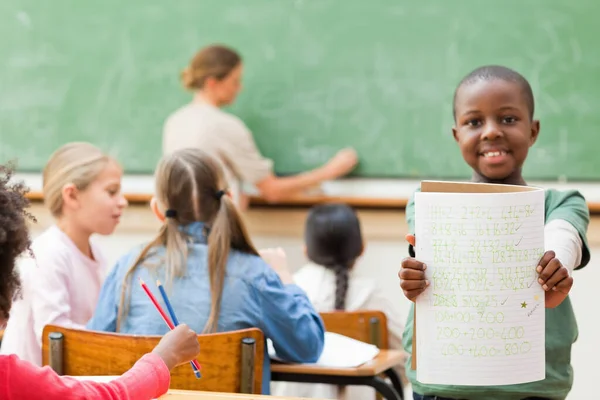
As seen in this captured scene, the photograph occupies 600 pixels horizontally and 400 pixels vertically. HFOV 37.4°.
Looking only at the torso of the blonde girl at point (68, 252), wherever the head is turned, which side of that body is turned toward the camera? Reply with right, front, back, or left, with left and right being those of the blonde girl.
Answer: right

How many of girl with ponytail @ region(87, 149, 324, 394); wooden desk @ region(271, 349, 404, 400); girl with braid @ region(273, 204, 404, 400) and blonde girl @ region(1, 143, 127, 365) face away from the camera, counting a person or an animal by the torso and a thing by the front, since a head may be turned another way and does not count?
2

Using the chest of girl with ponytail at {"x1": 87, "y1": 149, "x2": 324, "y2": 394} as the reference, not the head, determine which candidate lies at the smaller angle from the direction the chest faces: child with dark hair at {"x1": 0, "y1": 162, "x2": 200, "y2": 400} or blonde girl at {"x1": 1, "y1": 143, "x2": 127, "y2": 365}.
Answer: the blonde girl

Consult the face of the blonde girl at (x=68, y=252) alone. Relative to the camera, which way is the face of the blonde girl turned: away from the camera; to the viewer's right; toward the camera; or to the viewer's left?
to the viewer's right

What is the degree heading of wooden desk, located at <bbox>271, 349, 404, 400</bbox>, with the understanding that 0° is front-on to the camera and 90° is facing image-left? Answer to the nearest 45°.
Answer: approximately 0°

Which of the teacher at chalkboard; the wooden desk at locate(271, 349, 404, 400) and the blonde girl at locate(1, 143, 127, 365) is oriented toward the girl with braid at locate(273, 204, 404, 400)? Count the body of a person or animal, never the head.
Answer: the blonde girl

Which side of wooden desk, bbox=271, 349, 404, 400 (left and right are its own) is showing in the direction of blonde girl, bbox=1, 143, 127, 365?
right

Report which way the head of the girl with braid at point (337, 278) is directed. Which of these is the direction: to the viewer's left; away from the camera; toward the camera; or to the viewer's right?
away from the camera

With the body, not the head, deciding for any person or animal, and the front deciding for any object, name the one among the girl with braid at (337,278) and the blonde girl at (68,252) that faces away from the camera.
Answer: the girl with braid

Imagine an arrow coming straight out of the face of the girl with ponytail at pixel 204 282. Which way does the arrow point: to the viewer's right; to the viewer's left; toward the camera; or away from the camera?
away from the camera

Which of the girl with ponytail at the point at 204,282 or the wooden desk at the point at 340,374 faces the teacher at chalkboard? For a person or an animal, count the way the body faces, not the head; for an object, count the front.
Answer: the girl with ponytail

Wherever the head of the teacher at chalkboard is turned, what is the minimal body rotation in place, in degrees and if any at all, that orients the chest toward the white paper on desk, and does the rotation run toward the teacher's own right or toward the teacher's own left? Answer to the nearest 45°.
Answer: approximately 135° to the teacher's own right

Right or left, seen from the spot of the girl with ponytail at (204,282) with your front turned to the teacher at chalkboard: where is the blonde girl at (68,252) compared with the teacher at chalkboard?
left

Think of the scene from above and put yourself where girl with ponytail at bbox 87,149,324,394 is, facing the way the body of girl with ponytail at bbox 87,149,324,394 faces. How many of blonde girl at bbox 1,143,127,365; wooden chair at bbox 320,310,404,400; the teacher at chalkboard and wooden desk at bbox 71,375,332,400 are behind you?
1

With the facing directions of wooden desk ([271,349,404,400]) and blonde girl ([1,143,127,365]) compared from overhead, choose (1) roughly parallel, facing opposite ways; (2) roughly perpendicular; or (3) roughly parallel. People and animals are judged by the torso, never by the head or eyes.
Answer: roughly perpendicular

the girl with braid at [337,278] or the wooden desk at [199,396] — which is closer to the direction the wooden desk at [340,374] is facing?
the wooden desk

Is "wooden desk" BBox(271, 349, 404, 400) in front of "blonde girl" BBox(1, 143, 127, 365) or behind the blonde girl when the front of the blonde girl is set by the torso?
in front

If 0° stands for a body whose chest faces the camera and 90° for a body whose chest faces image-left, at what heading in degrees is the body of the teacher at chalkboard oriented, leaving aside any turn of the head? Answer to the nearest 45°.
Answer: approximately 225°

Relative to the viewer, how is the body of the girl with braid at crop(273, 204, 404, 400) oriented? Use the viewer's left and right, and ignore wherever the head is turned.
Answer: facing away from the viewer

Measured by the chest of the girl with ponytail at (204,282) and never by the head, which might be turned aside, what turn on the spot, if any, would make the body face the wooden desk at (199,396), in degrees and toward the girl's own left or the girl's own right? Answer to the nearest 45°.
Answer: approximately 180°
